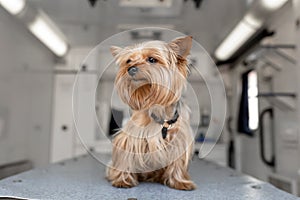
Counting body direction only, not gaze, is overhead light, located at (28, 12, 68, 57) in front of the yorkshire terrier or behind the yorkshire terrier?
behind

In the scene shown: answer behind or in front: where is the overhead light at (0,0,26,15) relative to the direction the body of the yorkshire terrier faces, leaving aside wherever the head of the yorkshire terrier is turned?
behind

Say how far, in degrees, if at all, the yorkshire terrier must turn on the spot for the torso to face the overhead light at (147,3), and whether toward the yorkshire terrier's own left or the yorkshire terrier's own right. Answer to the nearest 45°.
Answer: approximately 135° to the yorkshire terrier's own left

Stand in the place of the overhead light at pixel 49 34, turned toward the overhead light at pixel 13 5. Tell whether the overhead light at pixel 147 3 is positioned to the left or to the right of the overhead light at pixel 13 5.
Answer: left

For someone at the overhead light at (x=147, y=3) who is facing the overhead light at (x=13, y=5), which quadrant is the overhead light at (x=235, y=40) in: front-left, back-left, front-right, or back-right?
back-right

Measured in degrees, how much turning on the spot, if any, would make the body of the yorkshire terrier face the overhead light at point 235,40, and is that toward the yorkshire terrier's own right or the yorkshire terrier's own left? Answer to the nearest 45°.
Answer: approximately 90° to the yorkshire terrier's own left

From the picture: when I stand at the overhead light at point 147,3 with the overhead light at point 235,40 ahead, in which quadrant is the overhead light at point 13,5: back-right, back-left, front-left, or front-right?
back-left

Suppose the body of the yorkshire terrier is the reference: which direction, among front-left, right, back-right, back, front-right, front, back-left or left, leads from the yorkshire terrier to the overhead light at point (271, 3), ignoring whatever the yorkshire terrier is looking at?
left

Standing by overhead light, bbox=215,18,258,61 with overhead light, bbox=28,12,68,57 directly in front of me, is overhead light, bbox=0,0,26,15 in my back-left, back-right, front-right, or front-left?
front-left

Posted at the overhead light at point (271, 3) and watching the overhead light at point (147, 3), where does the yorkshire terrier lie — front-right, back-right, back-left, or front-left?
front-left

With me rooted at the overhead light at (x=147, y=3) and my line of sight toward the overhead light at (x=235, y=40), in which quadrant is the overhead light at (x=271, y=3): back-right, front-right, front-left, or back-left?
front-right

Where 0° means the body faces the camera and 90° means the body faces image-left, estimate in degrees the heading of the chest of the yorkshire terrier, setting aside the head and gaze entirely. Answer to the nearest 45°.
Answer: approximately 315°
